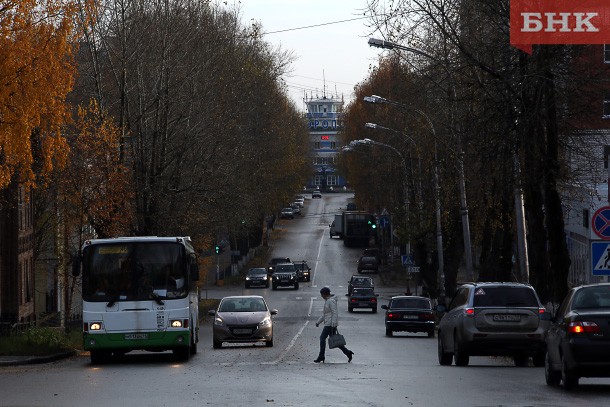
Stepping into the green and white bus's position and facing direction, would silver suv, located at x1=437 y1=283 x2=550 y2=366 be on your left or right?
on your left

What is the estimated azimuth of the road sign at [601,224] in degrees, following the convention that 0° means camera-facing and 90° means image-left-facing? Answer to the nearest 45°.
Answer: approximately 0°

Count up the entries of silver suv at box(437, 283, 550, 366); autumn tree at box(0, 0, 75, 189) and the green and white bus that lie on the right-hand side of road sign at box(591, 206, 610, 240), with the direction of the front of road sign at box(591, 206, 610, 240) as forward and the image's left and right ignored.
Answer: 3

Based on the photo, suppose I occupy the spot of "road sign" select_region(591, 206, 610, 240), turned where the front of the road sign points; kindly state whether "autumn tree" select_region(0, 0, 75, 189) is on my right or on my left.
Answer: on my right

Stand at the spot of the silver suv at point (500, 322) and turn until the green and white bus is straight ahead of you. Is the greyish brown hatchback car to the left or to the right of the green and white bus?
right

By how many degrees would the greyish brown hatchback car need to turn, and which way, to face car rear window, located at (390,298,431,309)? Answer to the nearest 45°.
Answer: approximately 135° to its left
